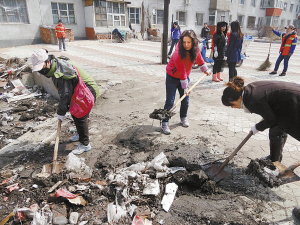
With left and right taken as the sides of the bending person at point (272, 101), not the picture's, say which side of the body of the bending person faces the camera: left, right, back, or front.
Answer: left

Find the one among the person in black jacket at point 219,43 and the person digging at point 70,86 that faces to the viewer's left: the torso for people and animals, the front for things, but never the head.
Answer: the person digging

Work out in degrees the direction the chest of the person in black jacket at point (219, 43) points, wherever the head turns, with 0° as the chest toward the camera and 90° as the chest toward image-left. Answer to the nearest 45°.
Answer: approximately 315°

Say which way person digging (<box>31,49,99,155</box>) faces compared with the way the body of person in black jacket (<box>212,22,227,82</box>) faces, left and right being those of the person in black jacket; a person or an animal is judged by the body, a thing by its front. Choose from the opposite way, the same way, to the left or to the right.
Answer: to the right

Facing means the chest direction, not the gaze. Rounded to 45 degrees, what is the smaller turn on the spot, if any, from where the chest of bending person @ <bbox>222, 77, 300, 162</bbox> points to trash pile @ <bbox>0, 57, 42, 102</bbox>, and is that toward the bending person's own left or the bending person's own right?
0° — they already face it

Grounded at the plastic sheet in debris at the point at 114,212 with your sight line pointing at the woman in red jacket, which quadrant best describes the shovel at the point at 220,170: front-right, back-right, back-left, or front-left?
front-right

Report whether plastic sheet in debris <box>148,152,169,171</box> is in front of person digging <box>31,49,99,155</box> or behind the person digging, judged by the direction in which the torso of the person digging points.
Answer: behind

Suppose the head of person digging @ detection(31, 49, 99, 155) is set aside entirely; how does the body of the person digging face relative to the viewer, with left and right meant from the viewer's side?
facing to the left of the viewer

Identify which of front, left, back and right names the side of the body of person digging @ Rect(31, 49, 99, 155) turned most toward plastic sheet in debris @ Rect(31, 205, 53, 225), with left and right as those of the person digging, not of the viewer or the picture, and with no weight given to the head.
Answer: left

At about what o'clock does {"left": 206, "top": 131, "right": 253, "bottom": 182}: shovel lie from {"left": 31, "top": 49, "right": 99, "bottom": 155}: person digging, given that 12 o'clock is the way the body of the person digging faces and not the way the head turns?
The shovel is roughly at 7 o'clock from the person digging.

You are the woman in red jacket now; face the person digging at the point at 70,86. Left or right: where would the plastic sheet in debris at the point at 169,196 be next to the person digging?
left

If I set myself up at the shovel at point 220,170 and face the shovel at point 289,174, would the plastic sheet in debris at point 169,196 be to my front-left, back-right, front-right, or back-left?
back-right

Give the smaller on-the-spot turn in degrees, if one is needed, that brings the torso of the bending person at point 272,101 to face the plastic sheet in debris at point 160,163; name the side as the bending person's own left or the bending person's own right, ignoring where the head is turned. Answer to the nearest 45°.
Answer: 0° — they already face it
